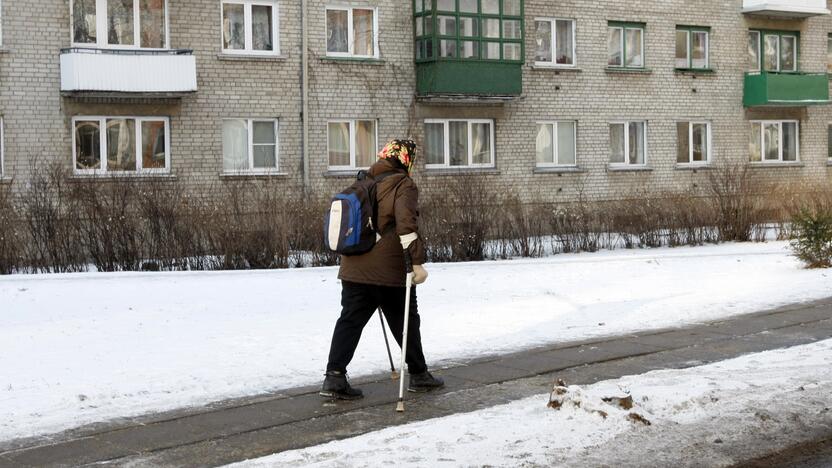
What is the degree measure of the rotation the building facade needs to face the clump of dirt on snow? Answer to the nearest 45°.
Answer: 0° — it already faces it

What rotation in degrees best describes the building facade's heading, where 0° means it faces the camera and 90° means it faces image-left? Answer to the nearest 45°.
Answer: approximately 0°

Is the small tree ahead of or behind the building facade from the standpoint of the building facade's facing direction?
ahead

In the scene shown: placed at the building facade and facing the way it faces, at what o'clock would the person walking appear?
The person walking is roughly at 12 o'clock from the building facade.
